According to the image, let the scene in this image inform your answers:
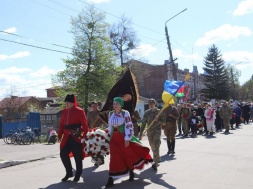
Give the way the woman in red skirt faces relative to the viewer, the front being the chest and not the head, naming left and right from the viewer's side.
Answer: facing the viewer and to the left of the viewer

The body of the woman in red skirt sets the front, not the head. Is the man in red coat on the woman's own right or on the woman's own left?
on the woman's own right

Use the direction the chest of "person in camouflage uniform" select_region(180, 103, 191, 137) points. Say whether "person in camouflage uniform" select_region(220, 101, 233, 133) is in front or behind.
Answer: behind

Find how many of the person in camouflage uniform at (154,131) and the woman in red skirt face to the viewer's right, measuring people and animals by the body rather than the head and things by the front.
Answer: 0

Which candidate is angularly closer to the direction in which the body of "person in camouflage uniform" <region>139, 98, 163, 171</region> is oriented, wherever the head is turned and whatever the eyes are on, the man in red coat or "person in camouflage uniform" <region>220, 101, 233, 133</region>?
the man in red coat

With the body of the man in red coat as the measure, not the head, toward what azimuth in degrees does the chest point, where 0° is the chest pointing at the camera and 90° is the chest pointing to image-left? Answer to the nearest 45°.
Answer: approximately 45°

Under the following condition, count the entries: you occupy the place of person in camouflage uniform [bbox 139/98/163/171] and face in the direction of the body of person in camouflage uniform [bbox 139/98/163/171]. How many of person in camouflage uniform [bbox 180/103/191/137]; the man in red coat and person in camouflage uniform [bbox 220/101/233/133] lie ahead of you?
1

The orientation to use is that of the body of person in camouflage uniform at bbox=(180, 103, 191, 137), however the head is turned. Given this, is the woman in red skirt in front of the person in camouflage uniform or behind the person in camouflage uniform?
in front
